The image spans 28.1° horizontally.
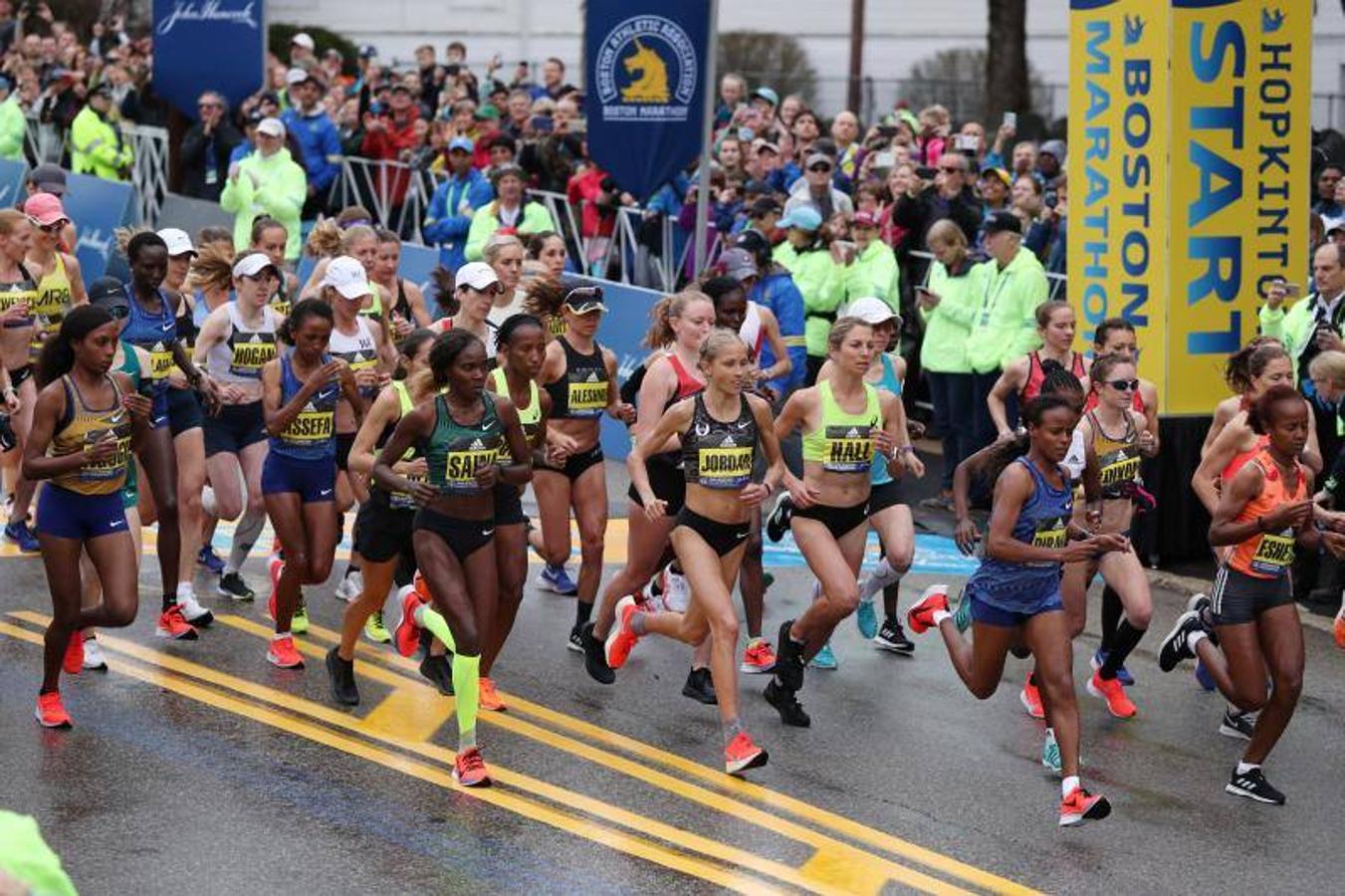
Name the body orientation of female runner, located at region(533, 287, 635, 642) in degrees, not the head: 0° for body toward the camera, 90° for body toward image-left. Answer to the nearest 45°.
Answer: approximately 315°

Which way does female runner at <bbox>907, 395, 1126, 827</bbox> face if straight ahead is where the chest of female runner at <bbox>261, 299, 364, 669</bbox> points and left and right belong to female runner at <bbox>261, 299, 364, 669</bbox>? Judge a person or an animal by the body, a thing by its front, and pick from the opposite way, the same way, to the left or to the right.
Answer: the same way

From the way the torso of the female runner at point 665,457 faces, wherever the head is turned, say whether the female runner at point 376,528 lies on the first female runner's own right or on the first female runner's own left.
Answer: on the first female runner's own right

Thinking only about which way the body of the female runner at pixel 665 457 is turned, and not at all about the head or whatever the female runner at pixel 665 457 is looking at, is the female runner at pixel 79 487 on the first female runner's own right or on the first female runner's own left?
on the first female runner's own right

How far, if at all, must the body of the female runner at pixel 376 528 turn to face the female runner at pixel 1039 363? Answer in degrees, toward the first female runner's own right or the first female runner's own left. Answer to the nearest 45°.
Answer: approximately 90° to the first female runner's own left

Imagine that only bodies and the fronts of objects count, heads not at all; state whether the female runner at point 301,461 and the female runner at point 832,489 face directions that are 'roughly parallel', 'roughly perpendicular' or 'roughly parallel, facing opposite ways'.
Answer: roughly parallel

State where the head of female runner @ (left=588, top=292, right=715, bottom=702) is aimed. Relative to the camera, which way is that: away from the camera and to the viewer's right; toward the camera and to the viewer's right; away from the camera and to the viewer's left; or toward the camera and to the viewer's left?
toward the camera and to the viewer's right

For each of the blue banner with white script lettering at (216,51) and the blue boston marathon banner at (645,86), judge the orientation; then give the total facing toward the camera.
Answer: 2

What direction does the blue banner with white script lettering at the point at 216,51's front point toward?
toward the camera

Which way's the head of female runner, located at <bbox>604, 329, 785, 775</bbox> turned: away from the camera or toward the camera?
toward the camera

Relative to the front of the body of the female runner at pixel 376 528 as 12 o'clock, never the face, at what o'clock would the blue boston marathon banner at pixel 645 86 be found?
The blue boston marathon banner is roughly at 8 o'clock from the female runner.

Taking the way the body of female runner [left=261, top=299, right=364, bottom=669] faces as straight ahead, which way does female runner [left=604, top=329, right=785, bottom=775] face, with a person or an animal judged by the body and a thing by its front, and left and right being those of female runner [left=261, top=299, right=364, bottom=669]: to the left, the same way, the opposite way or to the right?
the same way

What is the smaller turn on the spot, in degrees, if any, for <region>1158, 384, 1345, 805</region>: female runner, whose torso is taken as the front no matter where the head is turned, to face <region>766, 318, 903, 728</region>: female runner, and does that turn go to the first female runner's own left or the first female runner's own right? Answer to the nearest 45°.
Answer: approximately 135° to the first female runner's own right

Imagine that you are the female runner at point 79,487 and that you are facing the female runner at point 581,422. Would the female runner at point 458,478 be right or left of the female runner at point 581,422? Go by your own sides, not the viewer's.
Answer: right

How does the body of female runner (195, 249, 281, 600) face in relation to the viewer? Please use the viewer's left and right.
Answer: facing the viewer and to the right of the viewer

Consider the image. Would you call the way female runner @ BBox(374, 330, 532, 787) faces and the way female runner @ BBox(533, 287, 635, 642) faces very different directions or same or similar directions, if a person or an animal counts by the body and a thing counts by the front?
same or similar directions
